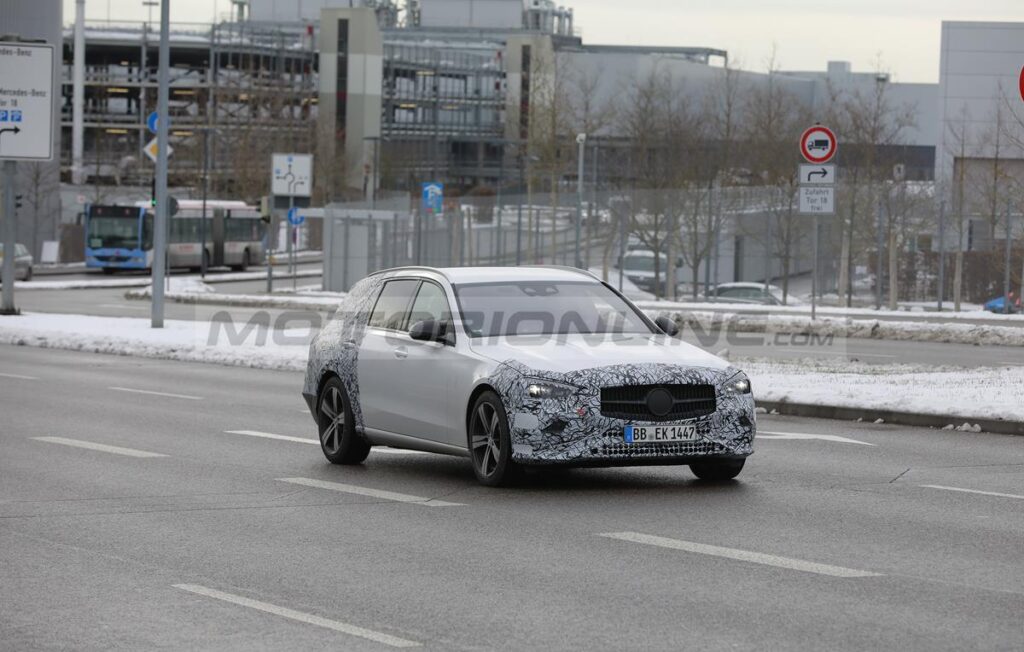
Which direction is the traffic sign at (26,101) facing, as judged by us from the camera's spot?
facing the viewer

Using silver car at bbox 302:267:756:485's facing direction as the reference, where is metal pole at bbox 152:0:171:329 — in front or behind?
behind

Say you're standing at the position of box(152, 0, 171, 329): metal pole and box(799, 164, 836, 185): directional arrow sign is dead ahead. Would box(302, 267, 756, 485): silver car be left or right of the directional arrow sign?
right

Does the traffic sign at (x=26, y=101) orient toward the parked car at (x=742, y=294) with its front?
no

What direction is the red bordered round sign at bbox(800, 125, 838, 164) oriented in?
toward the camera

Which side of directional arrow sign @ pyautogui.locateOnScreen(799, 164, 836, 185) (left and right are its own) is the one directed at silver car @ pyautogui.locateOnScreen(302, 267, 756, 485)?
front

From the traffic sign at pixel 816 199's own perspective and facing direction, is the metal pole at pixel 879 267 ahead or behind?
behind
